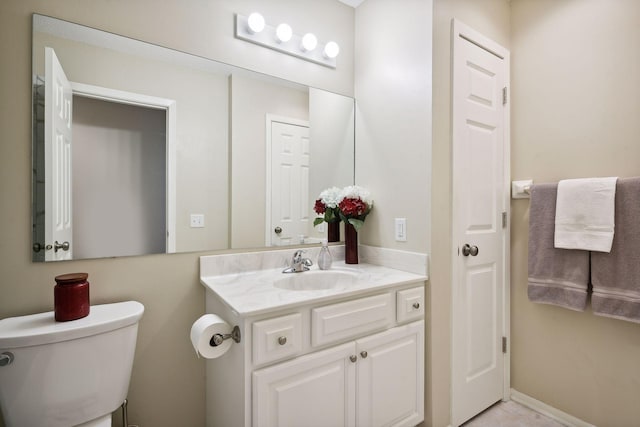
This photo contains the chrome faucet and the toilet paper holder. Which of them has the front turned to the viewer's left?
the toilet paper holder

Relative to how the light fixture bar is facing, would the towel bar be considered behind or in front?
in front

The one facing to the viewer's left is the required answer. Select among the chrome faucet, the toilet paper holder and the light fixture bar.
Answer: the toilet paper holder

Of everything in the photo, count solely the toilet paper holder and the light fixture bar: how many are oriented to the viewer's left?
1

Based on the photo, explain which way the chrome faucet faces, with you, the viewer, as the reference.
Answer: facing the viewer and to the right of the viewer

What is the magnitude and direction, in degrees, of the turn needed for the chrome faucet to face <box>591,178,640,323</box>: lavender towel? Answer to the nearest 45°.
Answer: approximately 45° to its left

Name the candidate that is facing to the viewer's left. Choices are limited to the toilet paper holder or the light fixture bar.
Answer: the toilet paper holder

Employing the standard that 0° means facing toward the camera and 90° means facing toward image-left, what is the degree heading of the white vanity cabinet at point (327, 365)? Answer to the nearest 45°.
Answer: approximately 315°

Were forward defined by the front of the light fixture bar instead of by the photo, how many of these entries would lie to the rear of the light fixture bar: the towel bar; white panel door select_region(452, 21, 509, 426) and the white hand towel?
0

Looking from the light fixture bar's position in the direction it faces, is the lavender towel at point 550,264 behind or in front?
in front

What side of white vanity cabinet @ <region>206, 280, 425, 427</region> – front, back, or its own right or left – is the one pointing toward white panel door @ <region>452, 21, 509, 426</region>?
left

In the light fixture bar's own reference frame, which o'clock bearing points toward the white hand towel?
The white hand towel is roughly at 11 o'clock from the light fixture bar.

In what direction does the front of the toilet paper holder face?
to the viewer's left

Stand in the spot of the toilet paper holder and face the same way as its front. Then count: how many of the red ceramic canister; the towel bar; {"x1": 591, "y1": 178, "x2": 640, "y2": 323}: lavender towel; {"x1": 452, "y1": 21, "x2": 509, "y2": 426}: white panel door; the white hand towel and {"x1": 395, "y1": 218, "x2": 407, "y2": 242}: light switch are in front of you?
1

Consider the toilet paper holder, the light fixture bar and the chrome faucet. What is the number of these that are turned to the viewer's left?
1

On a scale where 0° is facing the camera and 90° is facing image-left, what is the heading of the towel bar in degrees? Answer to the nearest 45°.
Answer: approximately 45°
